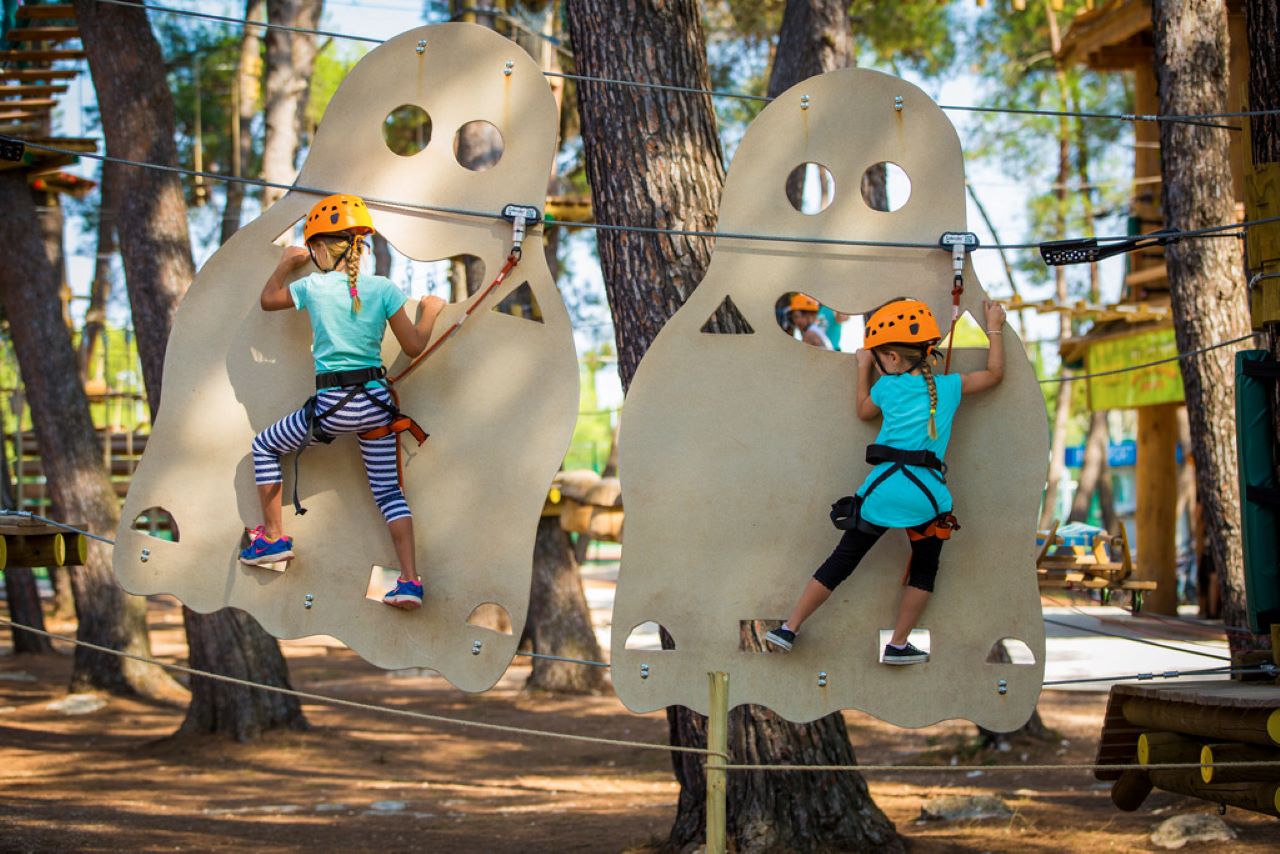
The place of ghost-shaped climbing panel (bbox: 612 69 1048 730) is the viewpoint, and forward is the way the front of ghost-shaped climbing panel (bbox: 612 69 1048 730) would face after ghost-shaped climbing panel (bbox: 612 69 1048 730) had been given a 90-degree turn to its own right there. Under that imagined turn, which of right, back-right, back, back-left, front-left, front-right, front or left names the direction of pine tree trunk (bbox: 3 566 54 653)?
front-right

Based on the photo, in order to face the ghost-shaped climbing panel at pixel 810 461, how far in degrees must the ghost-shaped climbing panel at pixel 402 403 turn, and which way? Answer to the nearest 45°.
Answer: approximately 90° to its left

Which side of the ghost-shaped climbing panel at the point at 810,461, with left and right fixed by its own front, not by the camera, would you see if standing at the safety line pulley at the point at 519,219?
right

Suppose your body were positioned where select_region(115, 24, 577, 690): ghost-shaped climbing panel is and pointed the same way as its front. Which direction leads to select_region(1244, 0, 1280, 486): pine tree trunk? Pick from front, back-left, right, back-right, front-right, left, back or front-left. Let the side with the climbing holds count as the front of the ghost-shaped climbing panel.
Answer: left

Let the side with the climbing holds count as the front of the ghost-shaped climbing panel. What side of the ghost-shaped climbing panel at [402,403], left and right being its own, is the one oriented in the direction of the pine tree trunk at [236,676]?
back

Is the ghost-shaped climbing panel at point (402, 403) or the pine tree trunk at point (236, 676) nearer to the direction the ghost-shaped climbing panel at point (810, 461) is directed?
the ghost-shaped climbing panel

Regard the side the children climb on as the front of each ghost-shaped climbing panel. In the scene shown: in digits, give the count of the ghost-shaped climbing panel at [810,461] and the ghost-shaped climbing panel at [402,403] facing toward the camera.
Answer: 2

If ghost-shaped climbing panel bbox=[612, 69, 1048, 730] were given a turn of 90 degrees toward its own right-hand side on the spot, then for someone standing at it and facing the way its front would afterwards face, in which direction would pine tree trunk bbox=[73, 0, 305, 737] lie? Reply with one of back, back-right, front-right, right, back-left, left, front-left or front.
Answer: front-right

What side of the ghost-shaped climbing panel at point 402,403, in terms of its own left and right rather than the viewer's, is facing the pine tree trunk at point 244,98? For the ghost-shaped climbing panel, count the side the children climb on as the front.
back

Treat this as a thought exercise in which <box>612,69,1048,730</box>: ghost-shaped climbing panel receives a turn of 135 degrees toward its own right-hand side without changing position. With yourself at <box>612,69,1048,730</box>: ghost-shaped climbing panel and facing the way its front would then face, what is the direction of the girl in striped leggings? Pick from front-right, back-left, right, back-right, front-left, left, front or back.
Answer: front-left

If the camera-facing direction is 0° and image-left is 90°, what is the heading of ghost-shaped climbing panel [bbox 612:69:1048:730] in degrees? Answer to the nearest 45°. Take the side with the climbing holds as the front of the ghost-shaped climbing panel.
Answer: approximately 0°

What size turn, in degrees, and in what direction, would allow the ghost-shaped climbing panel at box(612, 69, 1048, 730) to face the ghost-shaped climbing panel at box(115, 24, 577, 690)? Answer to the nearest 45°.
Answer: approximately 90° to its right
